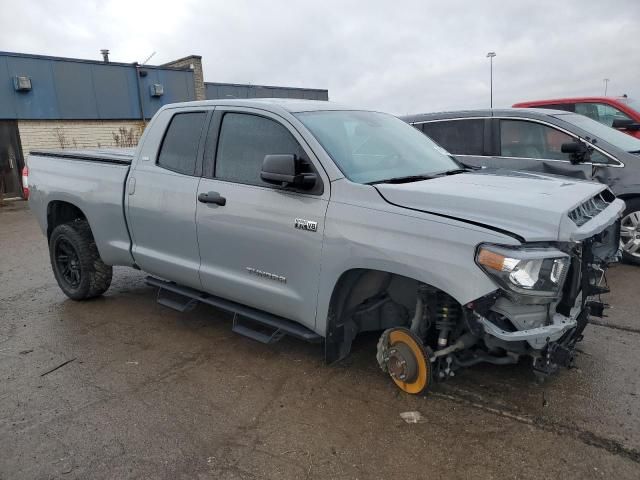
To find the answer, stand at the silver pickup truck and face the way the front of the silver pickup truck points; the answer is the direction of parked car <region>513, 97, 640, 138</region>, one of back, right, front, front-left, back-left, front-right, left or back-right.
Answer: left

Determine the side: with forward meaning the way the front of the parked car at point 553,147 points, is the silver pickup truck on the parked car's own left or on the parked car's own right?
on the parked car's own right

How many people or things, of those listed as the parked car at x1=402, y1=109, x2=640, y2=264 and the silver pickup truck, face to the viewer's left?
0

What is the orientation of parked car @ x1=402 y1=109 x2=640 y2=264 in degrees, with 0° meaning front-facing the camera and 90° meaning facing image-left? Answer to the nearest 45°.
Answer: approximately 315°

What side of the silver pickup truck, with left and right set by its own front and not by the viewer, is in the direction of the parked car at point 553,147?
left

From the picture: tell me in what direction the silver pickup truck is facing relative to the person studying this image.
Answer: facing the viewer and to the right of the viewer

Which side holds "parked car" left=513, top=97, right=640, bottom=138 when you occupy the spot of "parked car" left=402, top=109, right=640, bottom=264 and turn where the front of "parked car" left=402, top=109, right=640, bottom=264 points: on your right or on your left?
on your left
